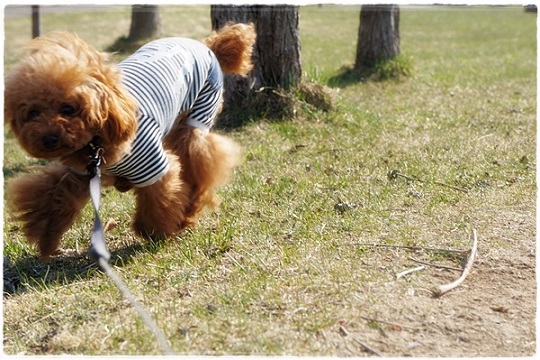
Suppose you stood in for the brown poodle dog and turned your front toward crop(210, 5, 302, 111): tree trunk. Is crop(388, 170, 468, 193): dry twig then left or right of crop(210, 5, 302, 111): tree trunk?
right

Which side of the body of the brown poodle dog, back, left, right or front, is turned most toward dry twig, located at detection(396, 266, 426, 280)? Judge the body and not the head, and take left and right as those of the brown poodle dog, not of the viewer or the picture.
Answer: left

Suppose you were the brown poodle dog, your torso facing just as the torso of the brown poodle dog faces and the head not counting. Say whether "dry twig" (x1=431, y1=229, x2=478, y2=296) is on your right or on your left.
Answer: on your left

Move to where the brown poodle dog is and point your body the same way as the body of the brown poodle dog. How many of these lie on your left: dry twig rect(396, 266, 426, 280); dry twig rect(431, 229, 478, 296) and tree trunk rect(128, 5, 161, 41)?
2

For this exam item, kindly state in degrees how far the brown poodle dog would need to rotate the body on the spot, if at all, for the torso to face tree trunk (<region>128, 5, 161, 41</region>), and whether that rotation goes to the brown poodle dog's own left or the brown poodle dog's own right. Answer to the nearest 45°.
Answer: approximately 135° to the brown poodle dog's own right

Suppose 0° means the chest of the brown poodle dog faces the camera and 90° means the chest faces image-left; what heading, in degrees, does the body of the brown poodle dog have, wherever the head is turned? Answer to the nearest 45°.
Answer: approximately 45°
